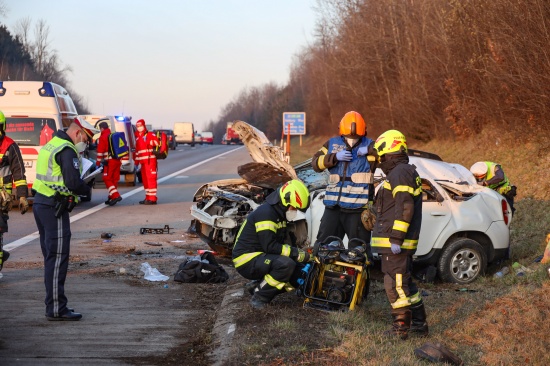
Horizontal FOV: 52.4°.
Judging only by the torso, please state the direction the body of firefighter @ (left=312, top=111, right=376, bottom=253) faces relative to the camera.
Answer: toward the camera

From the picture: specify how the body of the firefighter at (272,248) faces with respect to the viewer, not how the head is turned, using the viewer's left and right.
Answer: facing to the right of the viewer

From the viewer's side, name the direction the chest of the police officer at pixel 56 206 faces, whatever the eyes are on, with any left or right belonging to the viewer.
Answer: facing to the right of the viewer

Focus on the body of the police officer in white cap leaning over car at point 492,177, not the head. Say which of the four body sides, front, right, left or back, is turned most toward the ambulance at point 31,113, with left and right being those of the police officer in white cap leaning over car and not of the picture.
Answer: front

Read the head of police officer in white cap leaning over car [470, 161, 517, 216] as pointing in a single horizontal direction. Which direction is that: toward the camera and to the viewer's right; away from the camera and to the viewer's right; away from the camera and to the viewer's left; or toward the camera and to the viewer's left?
toward the camera and to the viewer's left

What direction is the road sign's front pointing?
toward the camera

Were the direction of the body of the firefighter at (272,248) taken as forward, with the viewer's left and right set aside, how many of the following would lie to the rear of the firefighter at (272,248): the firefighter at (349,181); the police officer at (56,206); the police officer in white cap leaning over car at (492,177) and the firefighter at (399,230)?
1

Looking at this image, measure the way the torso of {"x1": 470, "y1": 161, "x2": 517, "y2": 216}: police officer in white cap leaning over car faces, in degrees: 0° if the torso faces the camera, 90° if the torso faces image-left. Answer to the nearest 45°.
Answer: approximately 90°

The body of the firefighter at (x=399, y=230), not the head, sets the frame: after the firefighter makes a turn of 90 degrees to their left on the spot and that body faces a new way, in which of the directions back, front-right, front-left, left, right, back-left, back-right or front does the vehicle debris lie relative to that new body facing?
back-right

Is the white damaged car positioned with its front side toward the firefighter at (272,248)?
yes

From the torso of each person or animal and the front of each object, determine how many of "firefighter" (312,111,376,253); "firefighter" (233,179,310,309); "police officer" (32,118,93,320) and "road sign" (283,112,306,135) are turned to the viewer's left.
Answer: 0

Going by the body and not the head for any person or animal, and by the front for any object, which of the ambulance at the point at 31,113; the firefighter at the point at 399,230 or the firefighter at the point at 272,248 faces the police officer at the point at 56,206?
the firefighter at the point at 399,230

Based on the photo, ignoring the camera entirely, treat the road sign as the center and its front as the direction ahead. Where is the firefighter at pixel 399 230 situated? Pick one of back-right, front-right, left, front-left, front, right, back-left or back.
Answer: front
